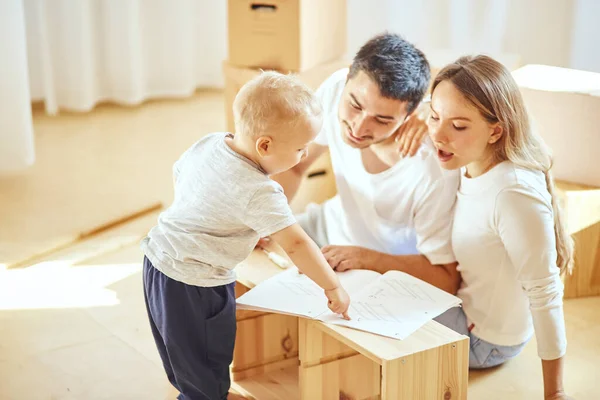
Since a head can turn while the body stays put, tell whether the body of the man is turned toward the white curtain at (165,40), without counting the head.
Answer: no

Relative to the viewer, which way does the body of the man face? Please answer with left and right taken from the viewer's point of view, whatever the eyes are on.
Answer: facing the viewer and to the left of the viewer

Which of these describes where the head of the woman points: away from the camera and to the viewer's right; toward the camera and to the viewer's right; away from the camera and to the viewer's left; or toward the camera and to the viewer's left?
toward the camera and to the viewer's left

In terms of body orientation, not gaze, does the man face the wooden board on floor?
no

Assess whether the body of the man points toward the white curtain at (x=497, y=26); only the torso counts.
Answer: no

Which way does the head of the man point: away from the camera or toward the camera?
toward the camera

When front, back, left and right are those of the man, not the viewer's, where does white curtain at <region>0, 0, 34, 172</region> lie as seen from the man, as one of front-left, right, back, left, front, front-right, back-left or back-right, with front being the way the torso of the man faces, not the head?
right

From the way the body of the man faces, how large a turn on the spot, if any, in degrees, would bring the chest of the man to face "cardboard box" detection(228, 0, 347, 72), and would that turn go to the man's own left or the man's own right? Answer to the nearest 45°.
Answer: approximately 135° to the man's own right
